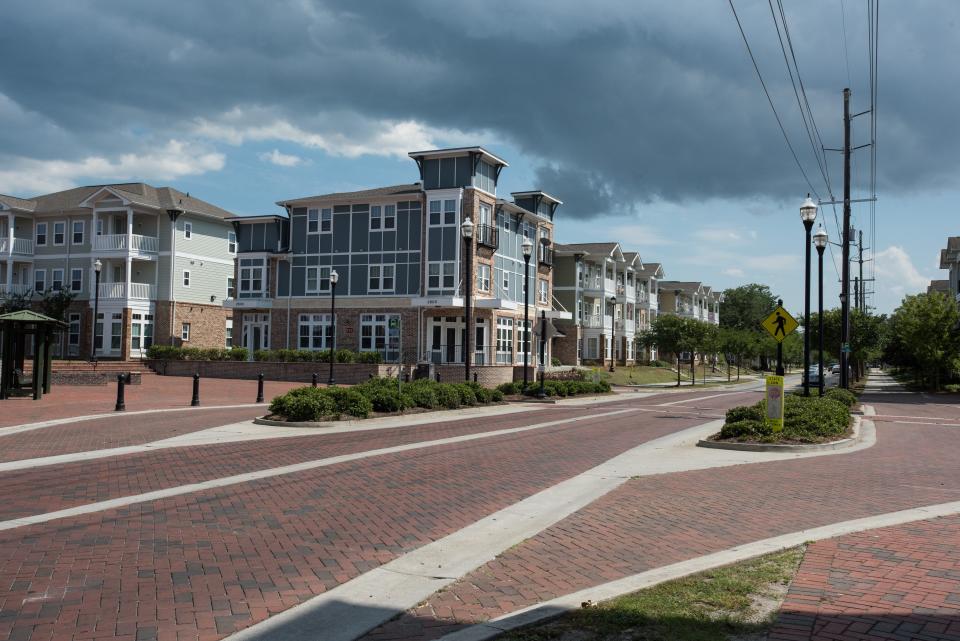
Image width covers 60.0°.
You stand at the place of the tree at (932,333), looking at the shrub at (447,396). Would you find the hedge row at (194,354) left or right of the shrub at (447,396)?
right

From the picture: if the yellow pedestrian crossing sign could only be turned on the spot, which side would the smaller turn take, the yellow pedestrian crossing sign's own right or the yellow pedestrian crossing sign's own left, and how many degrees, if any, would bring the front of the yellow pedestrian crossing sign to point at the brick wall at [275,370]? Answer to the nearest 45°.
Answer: approximately 135° to the yellow pedestrian crossing sign's own right

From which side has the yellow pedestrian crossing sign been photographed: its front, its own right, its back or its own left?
front

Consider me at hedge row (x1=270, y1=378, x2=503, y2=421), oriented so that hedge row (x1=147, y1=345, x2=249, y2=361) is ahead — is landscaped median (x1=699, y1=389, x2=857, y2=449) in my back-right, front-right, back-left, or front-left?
back-right

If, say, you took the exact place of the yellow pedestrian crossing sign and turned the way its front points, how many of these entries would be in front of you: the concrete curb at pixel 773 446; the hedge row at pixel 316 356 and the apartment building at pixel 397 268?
1

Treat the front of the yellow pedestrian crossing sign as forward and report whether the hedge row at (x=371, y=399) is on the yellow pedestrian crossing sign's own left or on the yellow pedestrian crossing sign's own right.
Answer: on the yellow pedestrian crossing sign's own right

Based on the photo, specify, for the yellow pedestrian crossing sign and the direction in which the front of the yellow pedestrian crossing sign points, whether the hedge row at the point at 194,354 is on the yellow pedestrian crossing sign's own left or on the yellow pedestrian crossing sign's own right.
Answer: on the yellow pedestrian crossing sign's own right

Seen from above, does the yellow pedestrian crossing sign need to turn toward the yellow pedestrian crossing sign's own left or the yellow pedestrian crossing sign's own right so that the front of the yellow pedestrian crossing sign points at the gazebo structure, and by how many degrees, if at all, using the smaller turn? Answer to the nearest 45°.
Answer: approximately 90° to the yellow pedestrian crossing sign's own right

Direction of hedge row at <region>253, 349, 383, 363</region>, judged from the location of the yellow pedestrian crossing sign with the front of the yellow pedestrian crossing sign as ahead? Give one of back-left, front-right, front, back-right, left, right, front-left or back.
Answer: back-right

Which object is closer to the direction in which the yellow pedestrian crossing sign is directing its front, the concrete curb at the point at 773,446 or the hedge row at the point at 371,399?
the concrete curb
